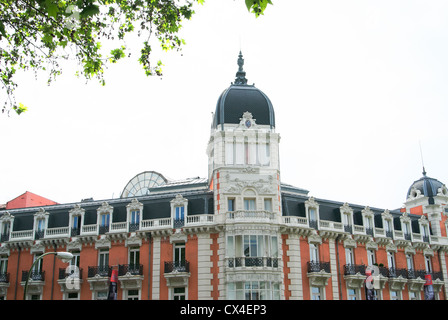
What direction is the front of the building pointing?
toward the camera
